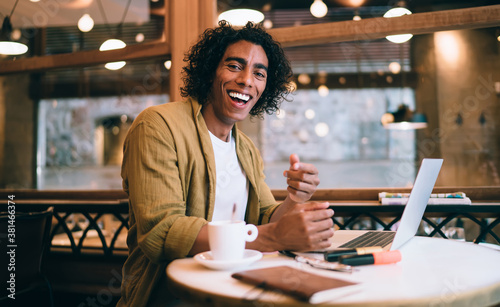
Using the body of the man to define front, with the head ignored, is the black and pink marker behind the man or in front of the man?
in front

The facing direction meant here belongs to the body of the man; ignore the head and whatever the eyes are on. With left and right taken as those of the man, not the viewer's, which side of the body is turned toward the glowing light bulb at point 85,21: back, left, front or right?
back

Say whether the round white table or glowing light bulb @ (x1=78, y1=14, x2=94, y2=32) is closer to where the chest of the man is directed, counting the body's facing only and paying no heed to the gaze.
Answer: the round white table

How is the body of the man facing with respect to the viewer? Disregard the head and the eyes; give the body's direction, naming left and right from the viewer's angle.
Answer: facing the viewer and to the right of the viewer

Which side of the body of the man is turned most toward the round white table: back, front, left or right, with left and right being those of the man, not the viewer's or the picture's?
front

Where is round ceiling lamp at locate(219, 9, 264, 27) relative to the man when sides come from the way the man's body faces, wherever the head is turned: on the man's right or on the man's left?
on the man's left
